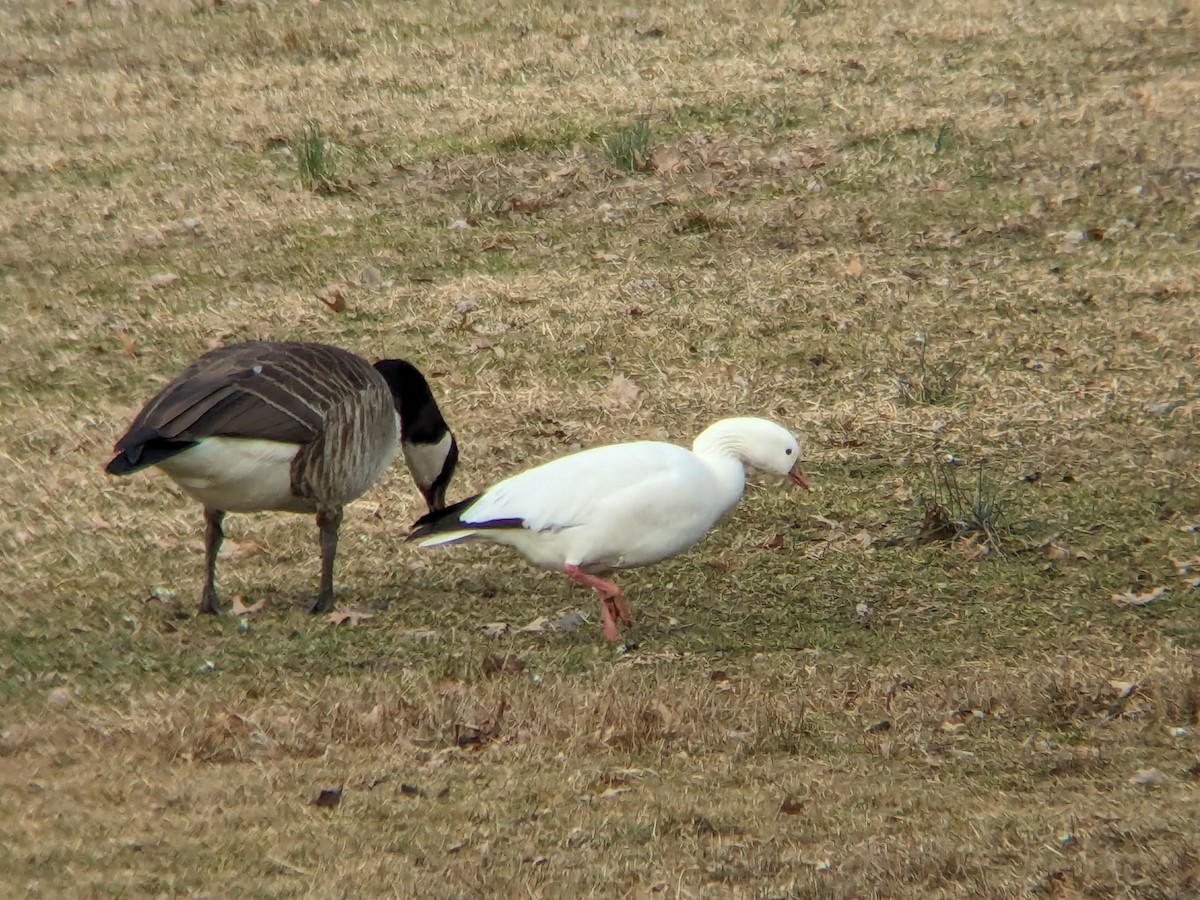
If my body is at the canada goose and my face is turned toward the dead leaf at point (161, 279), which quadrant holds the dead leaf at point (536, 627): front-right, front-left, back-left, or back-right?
back-right

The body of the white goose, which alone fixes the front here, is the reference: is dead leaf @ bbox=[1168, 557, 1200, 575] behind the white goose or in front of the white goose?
in front

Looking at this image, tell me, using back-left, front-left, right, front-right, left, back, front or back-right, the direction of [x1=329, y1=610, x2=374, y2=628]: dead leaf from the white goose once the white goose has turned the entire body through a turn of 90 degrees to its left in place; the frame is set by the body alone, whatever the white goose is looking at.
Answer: left

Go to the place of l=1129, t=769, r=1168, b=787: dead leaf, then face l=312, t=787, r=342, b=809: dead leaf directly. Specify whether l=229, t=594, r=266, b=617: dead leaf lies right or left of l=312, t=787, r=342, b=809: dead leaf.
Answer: right

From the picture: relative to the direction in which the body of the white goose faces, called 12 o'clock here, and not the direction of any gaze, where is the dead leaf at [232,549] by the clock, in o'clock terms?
The dead leaf is roughly at 7 o'clock from the white goose.

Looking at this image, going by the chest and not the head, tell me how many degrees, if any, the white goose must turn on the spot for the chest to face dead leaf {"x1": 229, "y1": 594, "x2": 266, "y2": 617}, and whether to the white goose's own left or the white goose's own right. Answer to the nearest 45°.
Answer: approximately 180°

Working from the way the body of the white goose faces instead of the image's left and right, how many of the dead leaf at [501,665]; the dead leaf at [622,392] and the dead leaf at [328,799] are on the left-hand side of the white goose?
1

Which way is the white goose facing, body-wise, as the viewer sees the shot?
to the viewer's right

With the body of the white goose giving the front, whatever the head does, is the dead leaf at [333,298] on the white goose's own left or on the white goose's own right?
on the white goose's own left

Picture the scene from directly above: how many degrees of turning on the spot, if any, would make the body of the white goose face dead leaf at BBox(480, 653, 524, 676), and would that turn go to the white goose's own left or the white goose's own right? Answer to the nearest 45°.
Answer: approximately 135° to the white goose's own right

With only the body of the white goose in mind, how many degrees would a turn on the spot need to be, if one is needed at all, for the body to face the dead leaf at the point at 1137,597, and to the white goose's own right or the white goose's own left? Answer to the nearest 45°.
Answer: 0° — it already faces it
